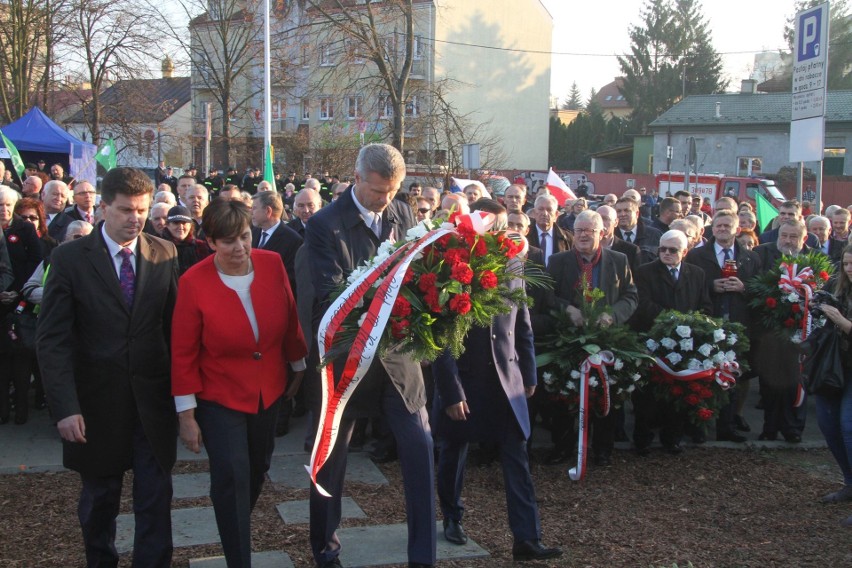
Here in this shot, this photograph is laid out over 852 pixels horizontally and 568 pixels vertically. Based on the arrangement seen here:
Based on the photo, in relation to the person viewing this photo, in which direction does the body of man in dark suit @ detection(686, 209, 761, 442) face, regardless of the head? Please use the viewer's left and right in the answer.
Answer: facing the viewer

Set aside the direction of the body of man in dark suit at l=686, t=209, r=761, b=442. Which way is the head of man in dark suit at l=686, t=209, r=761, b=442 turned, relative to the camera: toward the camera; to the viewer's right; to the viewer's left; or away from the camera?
toward the camera

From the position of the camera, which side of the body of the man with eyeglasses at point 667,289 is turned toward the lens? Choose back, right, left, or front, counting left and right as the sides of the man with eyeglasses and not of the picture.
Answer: front

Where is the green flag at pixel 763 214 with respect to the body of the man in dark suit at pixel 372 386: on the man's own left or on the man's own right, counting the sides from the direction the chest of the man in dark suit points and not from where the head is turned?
on the man's own left

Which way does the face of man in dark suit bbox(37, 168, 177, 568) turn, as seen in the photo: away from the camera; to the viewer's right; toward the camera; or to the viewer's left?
toward the camera

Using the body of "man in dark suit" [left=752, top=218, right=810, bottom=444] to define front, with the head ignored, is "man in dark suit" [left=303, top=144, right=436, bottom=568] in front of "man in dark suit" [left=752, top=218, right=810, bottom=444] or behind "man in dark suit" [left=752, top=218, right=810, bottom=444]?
in front

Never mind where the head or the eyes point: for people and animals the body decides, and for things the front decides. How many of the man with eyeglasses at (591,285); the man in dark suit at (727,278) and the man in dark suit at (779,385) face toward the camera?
3

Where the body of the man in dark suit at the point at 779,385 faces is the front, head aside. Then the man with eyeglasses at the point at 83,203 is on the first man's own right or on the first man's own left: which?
on the first man's own right

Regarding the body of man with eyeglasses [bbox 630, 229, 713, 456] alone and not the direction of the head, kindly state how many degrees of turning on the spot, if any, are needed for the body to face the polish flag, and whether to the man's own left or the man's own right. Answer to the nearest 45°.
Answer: approximately 180°

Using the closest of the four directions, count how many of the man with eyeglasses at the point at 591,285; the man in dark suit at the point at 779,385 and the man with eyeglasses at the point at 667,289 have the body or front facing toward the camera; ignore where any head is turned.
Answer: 3

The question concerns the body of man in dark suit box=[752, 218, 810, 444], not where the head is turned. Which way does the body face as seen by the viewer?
toward the camera

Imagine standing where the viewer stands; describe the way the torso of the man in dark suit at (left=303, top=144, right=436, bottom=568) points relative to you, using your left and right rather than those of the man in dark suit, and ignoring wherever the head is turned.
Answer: facing the viewer and to the right of the viewer

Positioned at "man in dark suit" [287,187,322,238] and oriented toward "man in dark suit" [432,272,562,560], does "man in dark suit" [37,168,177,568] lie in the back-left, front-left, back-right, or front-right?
front-right

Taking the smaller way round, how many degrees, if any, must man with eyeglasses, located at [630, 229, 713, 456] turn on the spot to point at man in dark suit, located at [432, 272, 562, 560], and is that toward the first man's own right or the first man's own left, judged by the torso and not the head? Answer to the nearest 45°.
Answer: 0° — they already face them

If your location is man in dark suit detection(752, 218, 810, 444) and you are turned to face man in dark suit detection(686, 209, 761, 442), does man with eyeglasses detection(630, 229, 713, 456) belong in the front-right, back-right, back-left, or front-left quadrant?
front-left

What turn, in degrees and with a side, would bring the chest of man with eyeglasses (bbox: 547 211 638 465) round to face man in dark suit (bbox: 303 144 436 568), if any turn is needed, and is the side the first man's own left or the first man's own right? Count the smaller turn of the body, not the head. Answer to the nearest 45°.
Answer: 0° — they already face them
